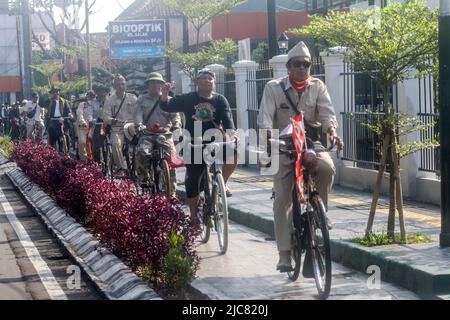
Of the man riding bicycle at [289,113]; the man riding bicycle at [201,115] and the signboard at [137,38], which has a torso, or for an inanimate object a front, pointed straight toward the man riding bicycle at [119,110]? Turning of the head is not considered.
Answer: the signboard

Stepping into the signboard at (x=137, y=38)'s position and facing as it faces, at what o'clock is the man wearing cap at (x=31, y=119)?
The man wearing cap is roughly at 1 o'clock from the signboard.

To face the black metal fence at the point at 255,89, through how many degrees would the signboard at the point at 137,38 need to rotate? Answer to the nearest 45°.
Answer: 0° — it already faces it

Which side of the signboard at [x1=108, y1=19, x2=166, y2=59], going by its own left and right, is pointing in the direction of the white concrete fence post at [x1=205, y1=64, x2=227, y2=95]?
front

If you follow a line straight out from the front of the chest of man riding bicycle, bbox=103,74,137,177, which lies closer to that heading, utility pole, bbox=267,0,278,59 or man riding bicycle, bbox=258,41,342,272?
the man riding bicycle

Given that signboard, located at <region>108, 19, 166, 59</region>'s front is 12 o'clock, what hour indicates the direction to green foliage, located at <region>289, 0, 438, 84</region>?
The green foliage is roughly at 12 o'clock from the signboard.

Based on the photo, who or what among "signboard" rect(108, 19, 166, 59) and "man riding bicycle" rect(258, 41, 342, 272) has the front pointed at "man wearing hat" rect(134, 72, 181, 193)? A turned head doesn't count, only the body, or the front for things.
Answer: the signboard
